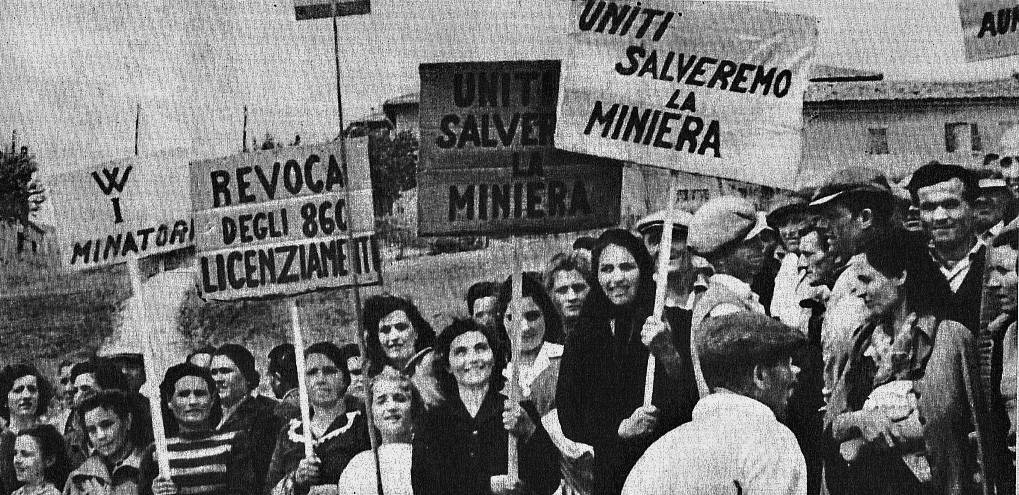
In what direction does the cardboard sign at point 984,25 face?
toward the camera

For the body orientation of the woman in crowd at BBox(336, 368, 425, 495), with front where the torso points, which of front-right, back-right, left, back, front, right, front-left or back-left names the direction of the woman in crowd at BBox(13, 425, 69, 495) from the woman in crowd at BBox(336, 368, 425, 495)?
right

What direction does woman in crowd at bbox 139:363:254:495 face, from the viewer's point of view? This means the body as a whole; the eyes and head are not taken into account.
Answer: toward the camera

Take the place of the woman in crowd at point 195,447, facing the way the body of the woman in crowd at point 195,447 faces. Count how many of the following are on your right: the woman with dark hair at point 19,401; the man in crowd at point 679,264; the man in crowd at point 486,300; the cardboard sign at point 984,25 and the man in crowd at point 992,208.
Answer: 1

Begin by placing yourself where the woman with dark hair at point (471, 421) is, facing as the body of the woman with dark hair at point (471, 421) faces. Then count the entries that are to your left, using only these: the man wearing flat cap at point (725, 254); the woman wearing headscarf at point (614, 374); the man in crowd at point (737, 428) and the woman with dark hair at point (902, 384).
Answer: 4

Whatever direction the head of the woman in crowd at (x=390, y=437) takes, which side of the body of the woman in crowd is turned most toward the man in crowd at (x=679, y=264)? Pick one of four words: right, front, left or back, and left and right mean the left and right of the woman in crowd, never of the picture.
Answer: left

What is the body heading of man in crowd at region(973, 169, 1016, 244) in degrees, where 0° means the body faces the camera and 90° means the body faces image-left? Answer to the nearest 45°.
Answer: approximately 45°

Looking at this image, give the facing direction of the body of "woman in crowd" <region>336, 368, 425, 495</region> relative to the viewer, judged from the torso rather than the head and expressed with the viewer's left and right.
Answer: facing the viewer
